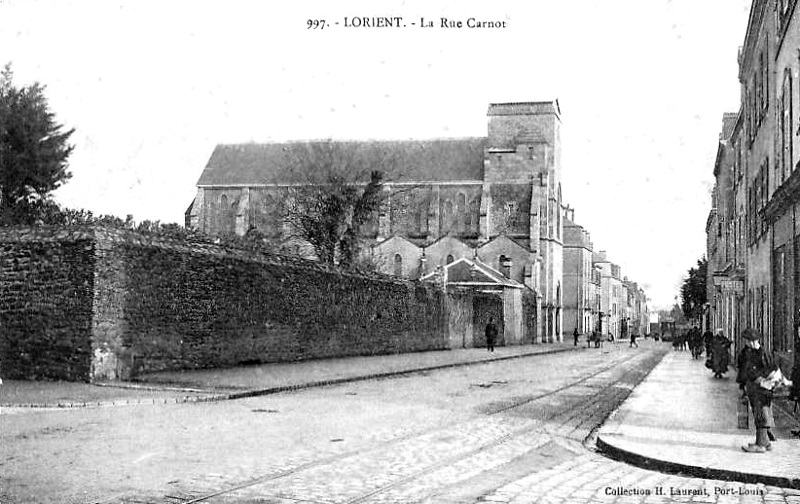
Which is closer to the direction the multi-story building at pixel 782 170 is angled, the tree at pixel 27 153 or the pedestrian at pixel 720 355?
the tree

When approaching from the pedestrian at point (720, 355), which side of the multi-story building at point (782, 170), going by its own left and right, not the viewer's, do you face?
right

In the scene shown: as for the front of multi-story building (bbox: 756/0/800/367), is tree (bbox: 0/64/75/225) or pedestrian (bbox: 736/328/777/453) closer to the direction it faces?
the tree

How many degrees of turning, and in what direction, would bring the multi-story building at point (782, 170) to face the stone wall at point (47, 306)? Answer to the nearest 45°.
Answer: approximately 45° to its left

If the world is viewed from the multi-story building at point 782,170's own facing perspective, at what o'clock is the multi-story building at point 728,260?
the multi-story building at point 728,260 is roughly at 3 o'clock from the multi-story building at point 782,170.

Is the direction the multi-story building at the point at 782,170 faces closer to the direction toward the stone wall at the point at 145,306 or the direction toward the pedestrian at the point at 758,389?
the stone wall

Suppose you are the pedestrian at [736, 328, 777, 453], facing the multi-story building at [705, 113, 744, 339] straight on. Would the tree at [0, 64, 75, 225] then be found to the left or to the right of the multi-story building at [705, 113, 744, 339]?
left

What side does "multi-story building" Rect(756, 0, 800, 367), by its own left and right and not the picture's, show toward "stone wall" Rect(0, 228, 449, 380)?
front

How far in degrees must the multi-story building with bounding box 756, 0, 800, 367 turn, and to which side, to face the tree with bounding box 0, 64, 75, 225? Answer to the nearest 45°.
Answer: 0° — it already faces it

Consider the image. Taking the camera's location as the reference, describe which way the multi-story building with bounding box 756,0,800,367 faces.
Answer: facing to the left of the viewer

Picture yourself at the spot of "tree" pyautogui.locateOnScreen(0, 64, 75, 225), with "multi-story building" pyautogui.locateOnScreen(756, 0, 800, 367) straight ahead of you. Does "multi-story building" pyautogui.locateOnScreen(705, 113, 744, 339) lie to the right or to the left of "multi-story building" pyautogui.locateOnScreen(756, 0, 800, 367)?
left

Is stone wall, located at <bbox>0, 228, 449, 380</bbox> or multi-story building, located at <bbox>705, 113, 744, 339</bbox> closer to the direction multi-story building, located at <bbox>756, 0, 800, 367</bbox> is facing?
the stone wall

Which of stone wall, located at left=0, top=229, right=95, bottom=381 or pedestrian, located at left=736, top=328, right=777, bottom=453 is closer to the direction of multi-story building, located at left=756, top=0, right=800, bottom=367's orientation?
the stone wall
